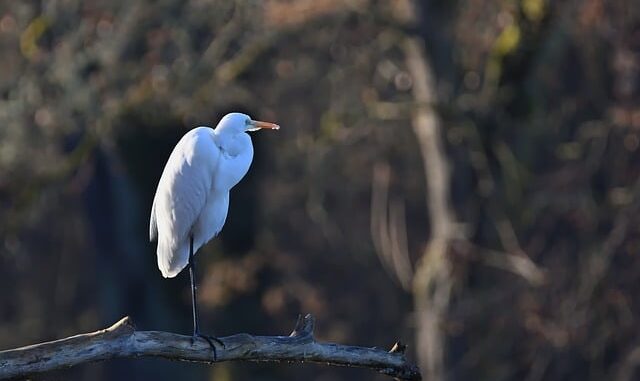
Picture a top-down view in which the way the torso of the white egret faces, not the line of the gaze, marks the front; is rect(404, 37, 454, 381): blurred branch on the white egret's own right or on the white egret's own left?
on the white egret's own left

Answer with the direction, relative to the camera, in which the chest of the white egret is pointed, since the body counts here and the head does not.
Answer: to the viewer's right
